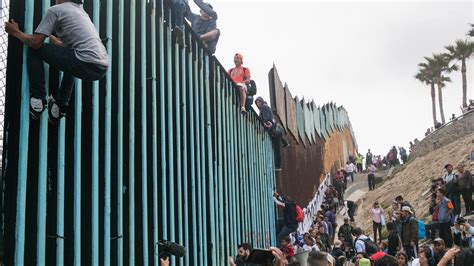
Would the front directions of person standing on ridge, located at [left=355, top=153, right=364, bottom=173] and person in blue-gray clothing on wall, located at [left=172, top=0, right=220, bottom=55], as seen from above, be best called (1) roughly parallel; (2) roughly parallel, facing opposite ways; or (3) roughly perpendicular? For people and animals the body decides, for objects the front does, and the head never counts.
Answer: roughly perpendicular

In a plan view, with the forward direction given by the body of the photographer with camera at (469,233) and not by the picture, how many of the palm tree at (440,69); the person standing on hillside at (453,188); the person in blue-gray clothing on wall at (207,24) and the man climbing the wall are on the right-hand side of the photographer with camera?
2

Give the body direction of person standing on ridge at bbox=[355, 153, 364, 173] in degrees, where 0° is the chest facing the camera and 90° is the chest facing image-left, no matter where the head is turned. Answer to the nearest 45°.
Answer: approximately 0°

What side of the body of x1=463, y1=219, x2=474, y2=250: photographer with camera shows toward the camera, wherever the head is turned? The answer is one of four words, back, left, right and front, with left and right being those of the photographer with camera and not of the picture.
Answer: left

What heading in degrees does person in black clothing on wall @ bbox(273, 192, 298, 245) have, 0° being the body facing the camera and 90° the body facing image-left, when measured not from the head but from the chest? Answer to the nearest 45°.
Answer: approximately 90°

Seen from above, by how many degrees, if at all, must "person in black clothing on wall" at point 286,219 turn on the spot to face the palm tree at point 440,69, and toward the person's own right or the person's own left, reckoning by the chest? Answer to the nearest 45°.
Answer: approximately 90° to the person's own right

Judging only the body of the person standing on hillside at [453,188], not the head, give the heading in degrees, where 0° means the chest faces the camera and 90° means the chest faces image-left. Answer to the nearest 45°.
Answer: approximately 45°
